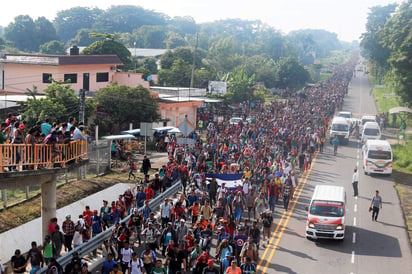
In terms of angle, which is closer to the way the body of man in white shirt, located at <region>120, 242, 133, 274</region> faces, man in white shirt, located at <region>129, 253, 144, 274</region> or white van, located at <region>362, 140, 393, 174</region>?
the man in white shirt

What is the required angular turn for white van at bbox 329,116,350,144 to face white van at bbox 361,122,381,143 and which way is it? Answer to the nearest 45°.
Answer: approximately 90° to its left

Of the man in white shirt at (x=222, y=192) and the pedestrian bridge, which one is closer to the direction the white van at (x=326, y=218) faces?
the pedestrian bridge

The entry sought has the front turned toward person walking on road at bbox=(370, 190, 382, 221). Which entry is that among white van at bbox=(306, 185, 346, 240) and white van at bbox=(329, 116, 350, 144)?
white van at bbox=(329, 116, 350, 144)

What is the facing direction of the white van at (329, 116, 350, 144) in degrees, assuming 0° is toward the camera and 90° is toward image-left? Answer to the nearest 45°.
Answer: approximately 0°

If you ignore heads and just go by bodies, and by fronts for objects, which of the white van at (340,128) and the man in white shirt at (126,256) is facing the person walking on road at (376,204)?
the white van

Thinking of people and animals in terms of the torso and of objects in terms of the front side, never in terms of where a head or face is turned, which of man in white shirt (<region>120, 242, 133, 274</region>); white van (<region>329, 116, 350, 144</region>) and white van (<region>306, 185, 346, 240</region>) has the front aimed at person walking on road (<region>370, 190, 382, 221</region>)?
white van (<region>329, 116, 350, 144</region>)

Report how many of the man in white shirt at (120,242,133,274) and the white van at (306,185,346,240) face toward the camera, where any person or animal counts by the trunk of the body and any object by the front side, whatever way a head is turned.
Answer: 2

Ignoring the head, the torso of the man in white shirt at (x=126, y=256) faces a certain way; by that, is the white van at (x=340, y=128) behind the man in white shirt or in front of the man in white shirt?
behind
